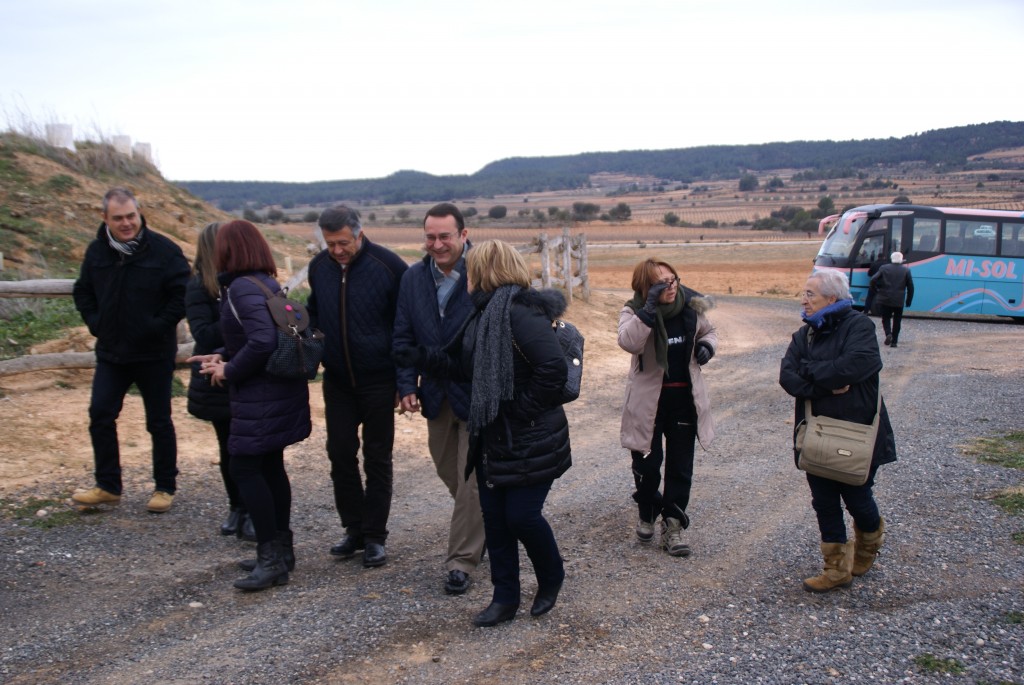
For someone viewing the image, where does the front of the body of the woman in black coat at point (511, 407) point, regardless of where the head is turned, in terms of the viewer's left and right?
facing to the left of the viewer

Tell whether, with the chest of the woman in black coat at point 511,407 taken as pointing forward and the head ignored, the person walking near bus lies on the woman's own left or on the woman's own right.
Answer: on the woman's own right

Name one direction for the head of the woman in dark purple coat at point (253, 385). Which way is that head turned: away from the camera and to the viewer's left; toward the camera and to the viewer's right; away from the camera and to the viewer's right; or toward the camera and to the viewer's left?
away from the camera and to the viewer's left

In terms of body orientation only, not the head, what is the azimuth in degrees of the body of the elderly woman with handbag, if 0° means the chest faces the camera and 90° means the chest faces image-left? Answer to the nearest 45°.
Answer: approximately 45°

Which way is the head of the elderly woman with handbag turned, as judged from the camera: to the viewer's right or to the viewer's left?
to the viewer's left

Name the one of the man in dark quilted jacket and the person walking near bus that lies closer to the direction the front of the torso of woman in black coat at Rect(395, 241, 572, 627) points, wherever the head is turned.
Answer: the man in dark quilted jacket

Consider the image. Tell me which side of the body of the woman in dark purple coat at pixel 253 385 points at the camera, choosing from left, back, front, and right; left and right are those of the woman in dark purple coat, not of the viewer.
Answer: left

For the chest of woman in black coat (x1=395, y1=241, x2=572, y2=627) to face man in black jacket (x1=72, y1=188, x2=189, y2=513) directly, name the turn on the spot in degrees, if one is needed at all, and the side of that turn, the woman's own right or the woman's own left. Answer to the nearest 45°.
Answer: approximately 45° to the woman's own right

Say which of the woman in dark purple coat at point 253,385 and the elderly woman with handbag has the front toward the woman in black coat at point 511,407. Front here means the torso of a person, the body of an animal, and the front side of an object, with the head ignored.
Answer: the elderly woman with handbag

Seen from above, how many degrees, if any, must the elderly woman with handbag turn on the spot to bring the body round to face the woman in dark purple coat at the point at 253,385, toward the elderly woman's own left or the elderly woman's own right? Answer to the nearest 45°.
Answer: approximately 45° to the elderly woman's own right

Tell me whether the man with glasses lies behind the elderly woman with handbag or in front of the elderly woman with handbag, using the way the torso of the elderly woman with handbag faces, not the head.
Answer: in front
